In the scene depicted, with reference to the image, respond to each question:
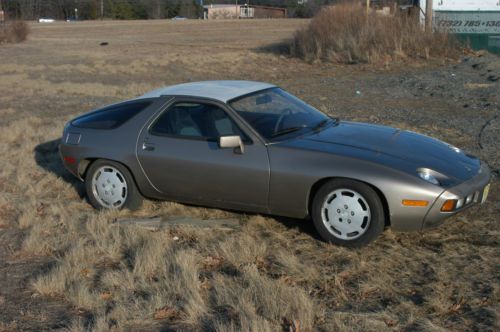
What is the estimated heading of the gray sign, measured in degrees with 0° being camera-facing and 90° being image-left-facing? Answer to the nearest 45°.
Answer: approximately 0°

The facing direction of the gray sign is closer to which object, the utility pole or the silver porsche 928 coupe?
the silver porsche 928 coupe

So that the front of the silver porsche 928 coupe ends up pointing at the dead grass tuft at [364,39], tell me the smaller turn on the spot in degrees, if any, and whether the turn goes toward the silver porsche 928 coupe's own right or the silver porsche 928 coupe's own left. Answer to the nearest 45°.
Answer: approximately 135° to the silver porsche 928 coupe's own left

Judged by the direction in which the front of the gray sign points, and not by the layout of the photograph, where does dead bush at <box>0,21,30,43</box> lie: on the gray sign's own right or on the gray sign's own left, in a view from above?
on the gray sign's own right

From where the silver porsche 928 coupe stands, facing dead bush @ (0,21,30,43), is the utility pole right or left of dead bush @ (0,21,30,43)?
right

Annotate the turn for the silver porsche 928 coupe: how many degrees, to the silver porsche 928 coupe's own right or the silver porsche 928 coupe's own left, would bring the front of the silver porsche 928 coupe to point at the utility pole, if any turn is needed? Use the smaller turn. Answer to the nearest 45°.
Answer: approximately 135° to the silver porsche 928 coupe's own left

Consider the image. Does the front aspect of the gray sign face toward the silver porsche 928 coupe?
yes

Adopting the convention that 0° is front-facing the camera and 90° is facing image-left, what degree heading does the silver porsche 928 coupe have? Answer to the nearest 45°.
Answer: approximately 315°
